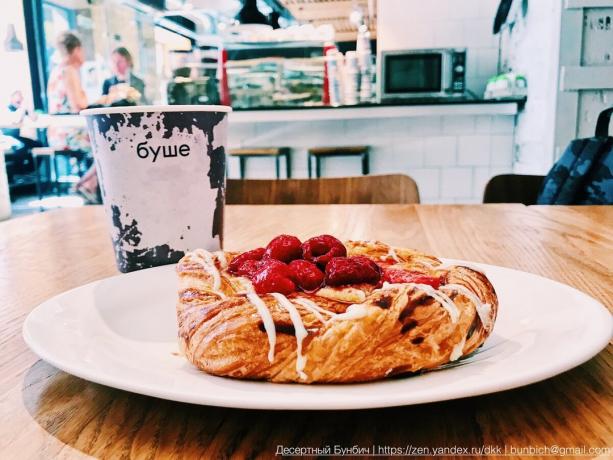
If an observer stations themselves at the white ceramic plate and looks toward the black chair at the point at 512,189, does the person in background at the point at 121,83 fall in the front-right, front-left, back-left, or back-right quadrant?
front-left

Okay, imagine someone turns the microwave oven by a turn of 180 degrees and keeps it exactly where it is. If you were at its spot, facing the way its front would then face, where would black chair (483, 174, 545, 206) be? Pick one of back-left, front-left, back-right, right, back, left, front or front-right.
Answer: back

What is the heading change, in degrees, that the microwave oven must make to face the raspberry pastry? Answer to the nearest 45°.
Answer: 0° — it already faces it

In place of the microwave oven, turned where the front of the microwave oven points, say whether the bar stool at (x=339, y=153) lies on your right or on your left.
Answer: on your right

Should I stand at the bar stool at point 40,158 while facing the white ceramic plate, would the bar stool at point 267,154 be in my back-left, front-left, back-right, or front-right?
front-left

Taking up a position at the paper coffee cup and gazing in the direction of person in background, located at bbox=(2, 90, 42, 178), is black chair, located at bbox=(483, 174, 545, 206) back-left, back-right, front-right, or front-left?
front-right

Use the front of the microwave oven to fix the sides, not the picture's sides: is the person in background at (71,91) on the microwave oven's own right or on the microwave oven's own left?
on the microwave oven's own right

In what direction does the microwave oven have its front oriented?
toward the camera

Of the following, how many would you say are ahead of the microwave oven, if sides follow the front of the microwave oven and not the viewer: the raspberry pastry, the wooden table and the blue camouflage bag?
3

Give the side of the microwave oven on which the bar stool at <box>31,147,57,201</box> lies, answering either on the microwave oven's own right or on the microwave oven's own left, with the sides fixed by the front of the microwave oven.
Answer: on the microwave oven's own right

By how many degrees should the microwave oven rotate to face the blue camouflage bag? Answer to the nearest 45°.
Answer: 0° — it already faces it

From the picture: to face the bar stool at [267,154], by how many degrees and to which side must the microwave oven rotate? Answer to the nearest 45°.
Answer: approximately 90° to its right

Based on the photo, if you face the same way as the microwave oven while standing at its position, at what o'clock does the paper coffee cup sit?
The paper coffee cup is roughly at 12 o'clock from the microwave oven.

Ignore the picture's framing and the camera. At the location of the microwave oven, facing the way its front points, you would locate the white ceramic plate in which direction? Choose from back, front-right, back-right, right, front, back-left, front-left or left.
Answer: front
